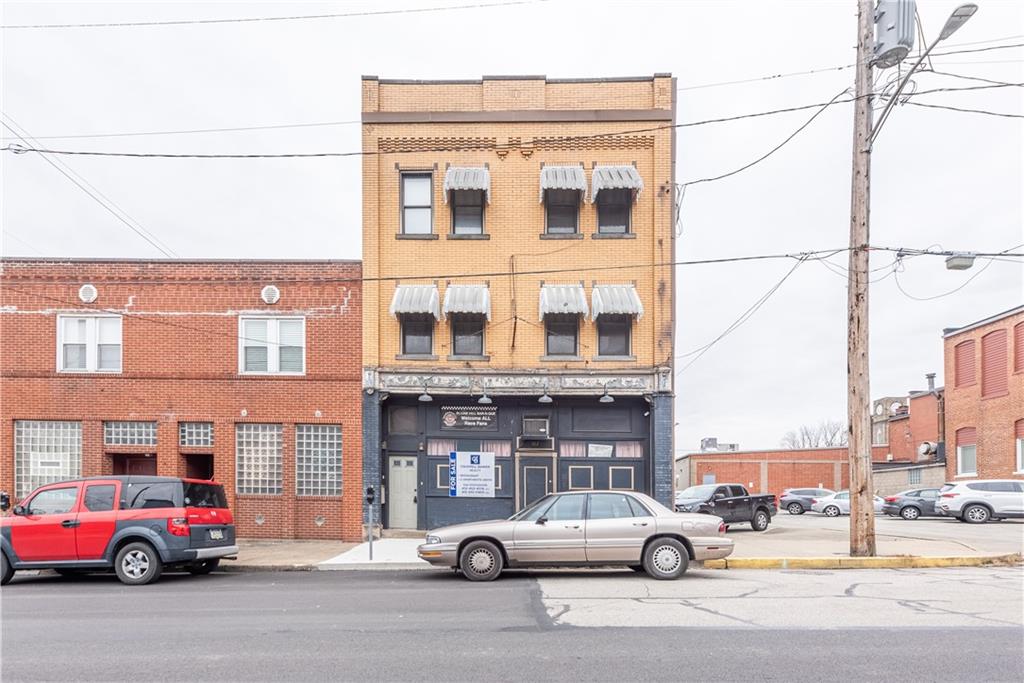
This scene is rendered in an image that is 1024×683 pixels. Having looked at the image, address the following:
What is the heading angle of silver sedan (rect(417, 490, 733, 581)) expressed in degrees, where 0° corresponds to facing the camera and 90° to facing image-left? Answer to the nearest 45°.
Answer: approximately 90°

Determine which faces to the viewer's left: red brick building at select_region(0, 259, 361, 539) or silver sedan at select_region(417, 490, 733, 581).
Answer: the silver sedan

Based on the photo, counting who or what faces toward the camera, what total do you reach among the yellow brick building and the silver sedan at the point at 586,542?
1

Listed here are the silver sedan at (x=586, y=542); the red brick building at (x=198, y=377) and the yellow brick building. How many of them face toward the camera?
2

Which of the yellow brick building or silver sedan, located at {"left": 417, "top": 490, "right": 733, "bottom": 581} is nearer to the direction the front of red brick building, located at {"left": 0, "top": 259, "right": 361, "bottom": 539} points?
the silver sedan

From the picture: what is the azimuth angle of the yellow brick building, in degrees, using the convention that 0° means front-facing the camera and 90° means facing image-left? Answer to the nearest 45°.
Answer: approximately 0°

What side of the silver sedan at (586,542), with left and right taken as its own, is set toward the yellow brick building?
right

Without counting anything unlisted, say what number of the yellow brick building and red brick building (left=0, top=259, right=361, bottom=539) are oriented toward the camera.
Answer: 2

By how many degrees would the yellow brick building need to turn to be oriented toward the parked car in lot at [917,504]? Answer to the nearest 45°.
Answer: approximately 135° to its left
